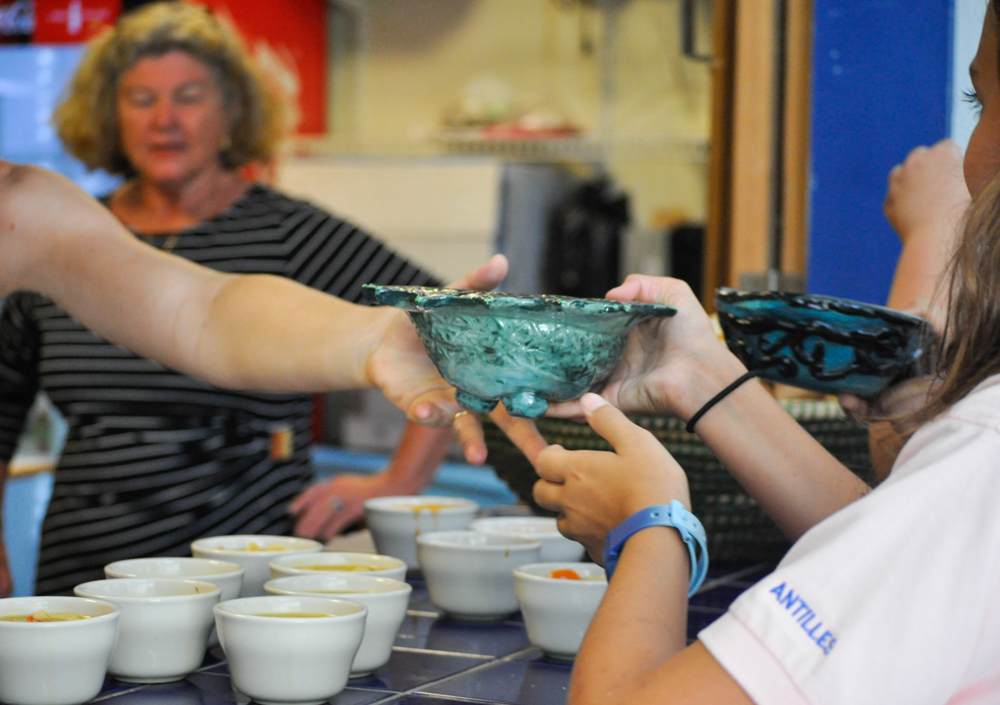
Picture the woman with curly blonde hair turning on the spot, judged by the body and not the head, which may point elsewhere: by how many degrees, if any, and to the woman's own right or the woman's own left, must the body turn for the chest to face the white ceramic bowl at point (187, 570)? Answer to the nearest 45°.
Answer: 0° — they already face it

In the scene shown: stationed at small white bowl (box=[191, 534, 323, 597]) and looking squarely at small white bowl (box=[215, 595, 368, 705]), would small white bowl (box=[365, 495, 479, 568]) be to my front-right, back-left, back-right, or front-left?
back-left

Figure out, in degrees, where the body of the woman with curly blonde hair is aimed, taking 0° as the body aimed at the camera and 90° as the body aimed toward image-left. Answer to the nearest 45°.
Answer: approximately 0°

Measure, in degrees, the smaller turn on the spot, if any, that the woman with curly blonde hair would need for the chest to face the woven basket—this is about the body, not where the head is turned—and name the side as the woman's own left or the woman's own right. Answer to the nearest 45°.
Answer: approximately 45° to the woman's own left

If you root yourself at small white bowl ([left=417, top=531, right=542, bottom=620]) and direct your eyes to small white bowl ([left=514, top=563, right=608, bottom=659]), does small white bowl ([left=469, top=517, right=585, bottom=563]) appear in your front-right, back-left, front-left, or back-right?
back-left

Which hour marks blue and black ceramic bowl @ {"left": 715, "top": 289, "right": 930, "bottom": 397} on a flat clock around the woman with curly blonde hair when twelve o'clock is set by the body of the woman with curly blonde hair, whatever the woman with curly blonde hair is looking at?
The blue and black ceramic bowl is roughly at 11 o'clock from the woman with curly blonde hair.
